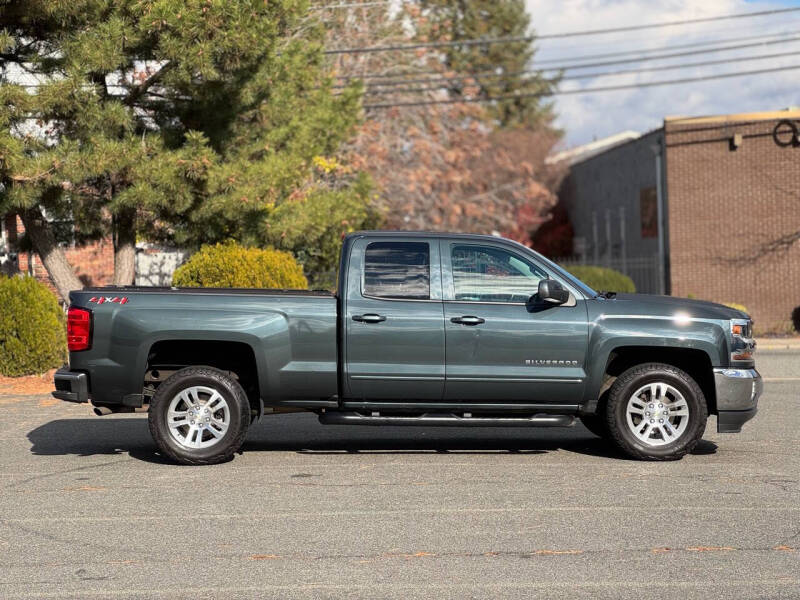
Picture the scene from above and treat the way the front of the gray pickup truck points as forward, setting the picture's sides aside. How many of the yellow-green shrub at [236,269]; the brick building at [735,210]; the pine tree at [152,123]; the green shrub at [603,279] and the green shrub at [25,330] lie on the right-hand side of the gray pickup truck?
0

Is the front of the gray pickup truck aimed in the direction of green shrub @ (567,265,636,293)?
no

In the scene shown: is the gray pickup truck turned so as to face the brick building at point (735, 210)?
no

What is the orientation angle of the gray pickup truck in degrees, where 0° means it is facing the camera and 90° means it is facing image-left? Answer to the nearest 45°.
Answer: approximately 270°

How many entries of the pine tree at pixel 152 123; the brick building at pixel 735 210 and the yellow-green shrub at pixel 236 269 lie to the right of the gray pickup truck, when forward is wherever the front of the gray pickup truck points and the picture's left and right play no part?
0

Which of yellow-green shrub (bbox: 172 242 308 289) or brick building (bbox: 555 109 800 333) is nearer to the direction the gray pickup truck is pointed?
the brick building

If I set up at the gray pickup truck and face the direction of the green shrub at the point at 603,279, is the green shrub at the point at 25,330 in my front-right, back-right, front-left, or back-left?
front-left

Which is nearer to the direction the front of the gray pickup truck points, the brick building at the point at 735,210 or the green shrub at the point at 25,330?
the brick building

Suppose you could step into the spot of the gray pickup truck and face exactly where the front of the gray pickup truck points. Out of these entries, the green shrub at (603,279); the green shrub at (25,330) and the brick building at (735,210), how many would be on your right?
0

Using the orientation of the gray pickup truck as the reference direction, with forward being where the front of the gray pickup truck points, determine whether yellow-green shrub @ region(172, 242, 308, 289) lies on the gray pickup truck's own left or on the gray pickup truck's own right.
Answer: on the gray pickup truck's own left

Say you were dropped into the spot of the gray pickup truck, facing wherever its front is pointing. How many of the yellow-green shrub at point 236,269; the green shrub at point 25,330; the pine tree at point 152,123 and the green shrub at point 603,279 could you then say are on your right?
0

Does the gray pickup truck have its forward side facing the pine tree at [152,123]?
no
